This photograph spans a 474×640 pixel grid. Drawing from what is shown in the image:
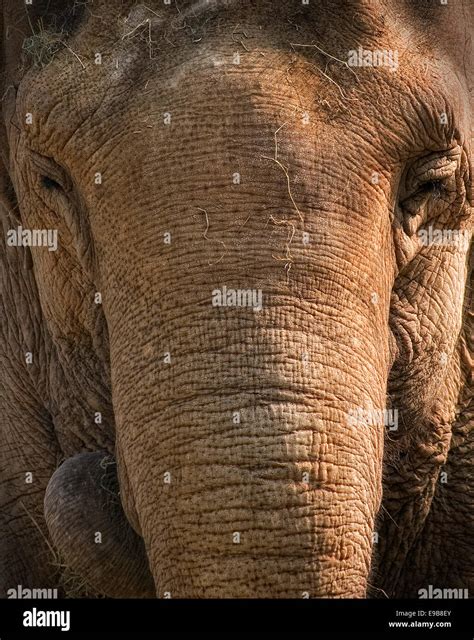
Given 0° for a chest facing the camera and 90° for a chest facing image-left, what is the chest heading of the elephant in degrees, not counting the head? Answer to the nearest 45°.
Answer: approximately 0°
